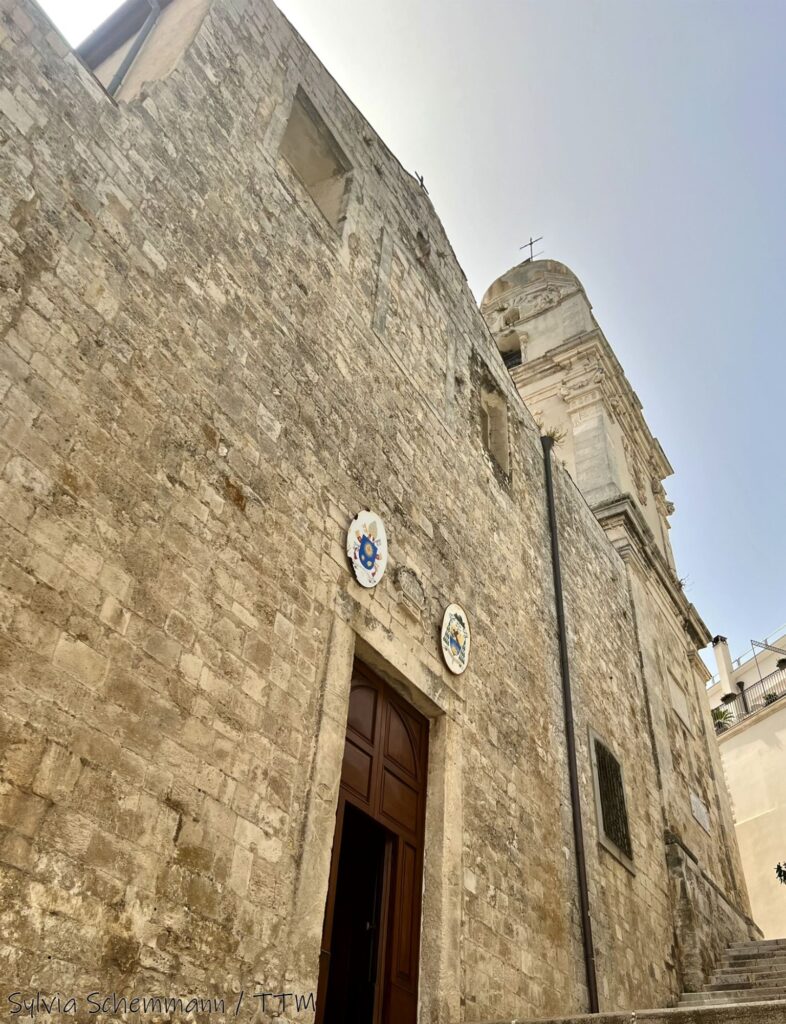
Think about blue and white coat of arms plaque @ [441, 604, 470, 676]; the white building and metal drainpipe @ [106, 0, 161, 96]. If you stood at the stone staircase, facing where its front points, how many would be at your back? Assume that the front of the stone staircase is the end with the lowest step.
1

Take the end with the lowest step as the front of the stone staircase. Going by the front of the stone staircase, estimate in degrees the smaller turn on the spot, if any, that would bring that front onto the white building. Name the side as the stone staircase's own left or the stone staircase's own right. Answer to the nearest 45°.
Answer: approximately 180°

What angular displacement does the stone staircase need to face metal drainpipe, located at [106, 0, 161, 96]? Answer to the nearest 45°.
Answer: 0° — it already faces it

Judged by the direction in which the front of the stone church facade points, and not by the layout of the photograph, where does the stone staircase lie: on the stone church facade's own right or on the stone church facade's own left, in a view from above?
on the stone church facade's own left

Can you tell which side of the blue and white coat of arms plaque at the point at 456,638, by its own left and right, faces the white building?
left

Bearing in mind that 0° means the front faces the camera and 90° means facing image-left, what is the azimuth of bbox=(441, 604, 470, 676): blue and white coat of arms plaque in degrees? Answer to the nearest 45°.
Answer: approximately 315°

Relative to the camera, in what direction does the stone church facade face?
facing the viewer and to the right of the viewer

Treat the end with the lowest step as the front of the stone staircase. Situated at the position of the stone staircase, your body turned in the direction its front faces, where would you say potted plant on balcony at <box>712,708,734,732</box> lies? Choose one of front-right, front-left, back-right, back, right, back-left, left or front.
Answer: back

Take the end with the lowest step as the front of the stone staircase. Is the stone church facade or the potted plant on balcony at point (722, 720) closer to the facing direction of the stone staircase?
the stone church facade

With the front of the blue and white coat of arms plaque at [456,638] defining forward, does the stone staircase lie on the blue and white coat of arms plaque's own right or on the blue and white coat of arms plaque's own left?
on the blue and white coat of arms plaque's own left

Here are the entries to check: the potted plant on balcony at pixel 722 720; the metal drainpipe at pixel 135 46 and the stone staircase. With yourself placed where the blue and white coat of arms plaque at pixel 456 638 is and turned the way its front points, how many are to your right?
1

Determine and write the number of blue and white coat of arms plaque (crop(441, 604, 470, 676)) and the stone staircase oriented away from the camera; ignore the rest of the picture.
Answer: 0

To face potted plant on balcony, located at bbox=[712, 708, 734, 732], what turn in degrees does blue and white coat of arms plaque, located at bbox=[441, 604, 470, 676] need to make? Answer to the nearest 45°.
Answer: approximately 90° to its left
